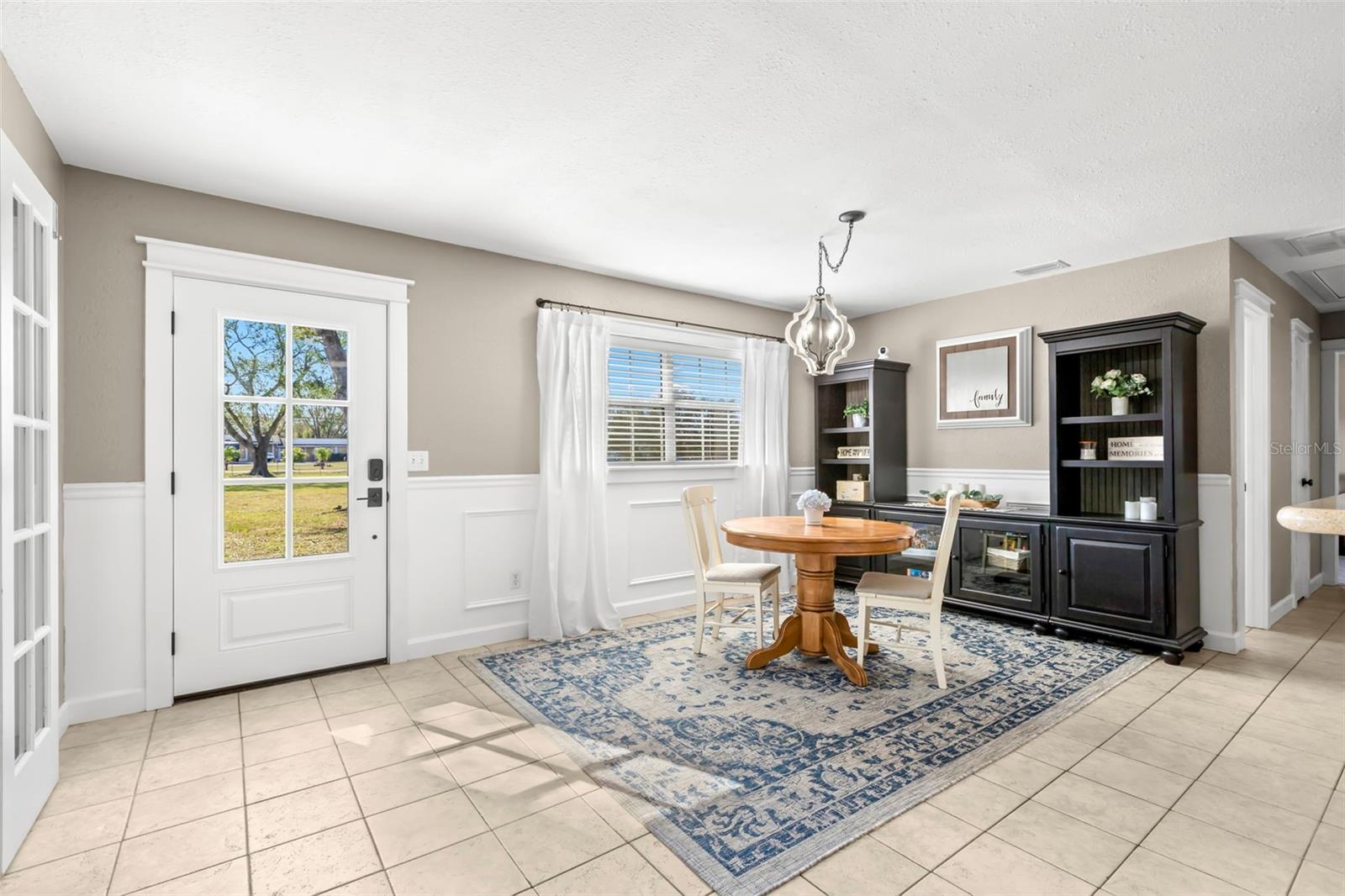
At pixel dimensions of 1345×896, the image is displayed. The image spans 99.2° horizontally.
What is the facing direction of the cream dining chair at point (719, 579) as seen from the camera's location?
facing to the right of the viewer

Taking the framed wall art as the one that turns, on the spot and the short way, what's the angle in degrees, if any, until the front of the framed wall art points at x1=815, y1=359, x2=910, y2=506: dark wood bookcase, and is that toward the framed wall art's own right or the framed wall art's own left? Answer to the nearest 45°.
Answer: approximately 45° to the framed wall art's own right

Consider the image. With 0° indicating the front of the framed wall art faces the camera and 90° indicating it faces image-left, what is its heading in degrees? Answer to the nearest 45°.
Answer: approximately 45°

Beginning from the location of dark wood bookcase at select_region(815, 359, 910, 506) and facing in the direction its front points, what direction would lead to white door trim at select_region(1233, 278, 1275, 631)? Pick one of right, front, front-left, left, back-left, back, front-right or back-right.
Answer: back-left

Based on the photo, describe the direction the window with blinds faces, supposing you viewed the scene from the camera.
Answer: facing the viewer and to the right of the viewer

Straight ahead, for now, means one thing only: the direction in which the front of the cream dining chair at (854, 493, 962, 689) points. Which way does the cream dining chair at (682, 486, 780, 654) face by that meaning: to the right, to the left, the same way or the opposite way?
the opposite way

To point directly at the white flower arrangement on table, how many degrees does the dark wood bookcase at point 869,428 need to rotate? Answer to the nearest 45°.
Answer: approximately 45° to its left

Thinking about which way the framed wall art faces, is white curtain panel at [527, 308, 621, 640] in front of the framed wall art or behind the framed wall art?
in front

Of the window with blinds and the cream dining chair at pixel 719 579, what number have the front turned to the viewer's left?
0

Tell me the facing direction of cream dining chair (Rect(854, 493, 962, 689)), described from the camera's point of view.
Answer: facing to the left of the viewer

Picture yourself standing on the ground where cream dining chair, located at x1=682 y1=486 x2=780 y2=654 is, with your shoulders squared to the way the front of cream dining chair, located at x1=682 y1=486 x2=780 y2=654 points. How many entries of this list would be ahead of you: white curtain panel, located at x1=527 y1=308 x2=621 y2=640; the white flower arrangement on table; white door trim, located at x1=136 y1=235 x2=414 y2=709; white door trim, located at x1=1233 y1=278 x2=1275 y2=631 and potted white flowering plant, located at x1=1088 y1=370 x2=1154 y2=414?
3

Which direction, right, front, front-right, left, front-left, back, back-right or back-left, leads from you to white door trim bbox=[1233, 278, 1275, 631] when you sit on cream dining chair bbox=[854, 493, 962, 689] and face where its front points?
back-right

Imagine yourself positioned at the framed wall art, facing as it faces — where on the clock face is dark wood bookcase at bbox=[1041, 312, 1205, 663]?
The dark wood bookcase is roughly at 9 o'clock from the framed wall art.

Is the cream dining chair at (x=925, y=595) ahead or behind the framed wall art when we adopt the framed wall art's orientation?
ahead

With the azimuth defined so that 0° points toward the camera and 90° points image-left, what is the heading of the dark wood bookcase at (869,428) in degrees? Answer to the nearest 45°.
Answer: approximately 45°

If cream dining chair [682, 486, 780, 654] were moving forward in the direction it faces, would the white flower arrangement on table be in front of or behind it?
in front
